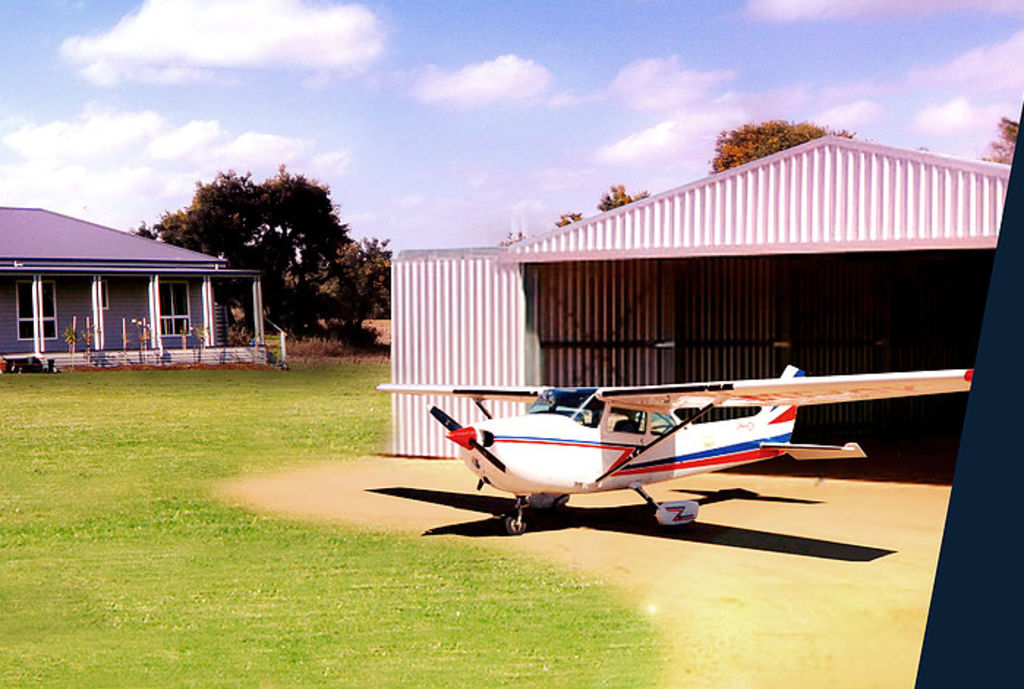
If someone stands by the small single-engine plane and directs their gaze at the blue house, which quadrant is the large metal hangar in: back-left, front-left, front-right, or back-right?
front-right

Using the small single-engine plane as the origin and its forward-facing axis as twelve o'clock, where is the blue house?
The blue house is roughly at 3 o'clock from the small single-engine plane.

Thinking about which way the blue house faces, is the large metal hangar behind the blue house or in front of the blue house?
in front

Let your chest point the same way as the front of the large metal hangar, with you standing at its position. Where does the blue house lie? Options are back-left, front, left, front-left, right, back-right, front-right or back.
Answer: back-right

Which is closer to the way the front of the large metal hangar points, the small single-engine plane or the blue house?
the small single-engine plane

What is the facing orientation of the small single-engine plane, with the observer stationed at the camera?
facing the viewer and to the left of the viewer

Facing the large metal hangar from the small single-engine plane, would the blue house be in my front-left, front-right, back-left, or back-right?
front-left

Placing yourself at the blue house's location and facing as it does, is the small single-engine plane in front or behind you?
in front

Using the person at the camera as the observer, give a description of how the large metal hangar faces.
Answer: facing the viewer

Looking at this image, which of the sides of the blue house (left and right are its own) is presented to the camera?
front

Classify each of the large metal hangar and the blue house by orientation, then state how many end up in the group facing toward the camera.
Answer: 2

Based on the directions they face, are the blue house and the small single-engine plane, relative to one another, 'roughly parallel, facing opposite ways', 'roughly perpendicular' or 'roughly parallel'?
roughly perpendicular

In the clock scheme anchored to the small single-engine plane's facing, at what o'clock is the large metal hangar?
The large metal hangar is roughly at 5 o'clock from the small single-engine plane.

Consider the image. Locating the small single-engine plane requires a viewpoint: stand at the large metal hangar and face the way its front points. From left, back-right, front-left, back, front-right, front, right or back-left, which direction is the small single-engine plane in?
front
